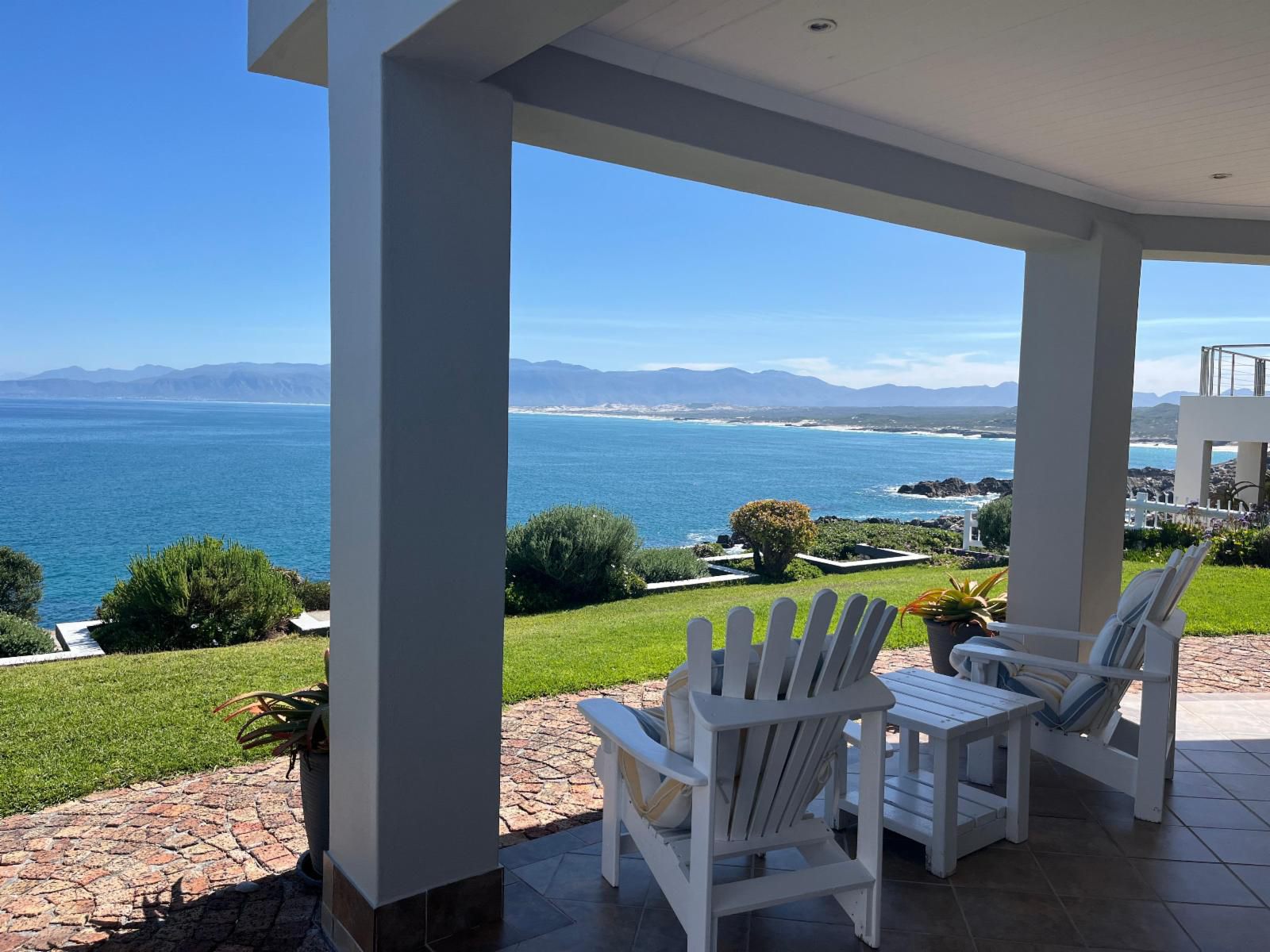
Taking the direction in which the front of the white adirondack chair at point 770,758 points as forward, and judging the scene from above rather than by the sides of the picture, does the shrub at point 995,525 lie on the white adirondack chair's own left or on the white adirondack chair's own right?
on the white adirondack chair's own right

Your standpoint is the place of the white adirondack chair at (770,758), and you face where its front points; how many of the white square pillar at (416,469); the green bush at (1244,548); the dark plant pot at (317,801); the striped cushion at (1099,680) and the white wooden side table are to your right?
3

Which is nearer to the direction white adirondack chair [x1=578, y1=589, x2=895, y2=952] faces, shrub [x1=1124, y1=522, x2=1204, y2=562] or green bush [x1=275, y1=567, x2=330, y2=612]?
the green bush

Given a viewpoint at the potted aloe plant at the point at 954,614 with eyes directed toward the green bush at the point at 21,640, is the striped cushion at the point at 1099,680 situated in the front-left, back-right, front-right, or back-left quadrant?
back-left

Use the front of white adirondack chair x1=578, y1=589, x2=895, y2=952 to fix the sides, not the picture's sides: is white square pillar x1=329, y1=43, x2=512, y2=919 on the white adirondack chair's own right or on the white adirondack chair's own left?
on the white adirondack chair's own left

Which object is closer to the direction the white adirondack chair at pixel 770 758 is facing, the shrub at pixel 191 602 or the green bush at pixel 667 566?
the shrub

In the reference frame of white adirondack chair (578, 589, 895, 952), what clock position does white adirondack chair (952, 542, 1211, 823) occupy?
white adirondack chair (952, 542, 1211, 823) is roughly at 3 o'clock from white adirondack chair (578, 589, 895, 952).

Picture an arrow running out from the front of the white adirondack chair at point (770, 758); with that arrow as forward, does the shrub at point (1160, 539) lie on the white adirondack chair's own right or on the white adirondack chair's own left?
on the white adirondack chair's own right

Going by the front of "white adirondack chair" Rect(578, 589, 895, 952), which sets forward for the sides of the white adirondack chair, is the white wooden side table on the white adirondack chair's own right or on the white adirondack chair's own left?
on the white adirondack chair's own right

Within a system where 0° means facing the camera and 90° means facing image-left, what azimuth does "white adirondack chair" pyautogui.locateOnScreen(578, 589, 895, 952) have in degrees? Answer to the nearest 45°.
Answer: approximately 135°

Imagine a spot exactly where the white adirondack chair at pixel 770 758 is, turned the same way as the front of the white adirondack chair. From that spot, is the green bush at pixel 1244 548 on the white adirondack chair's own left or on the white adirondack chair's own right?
on the white adirondack chair's own right

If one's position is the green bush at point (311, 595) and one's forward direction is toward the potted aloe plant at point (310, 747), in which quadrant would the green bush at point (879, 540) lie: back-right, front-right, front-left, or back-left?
back-left
